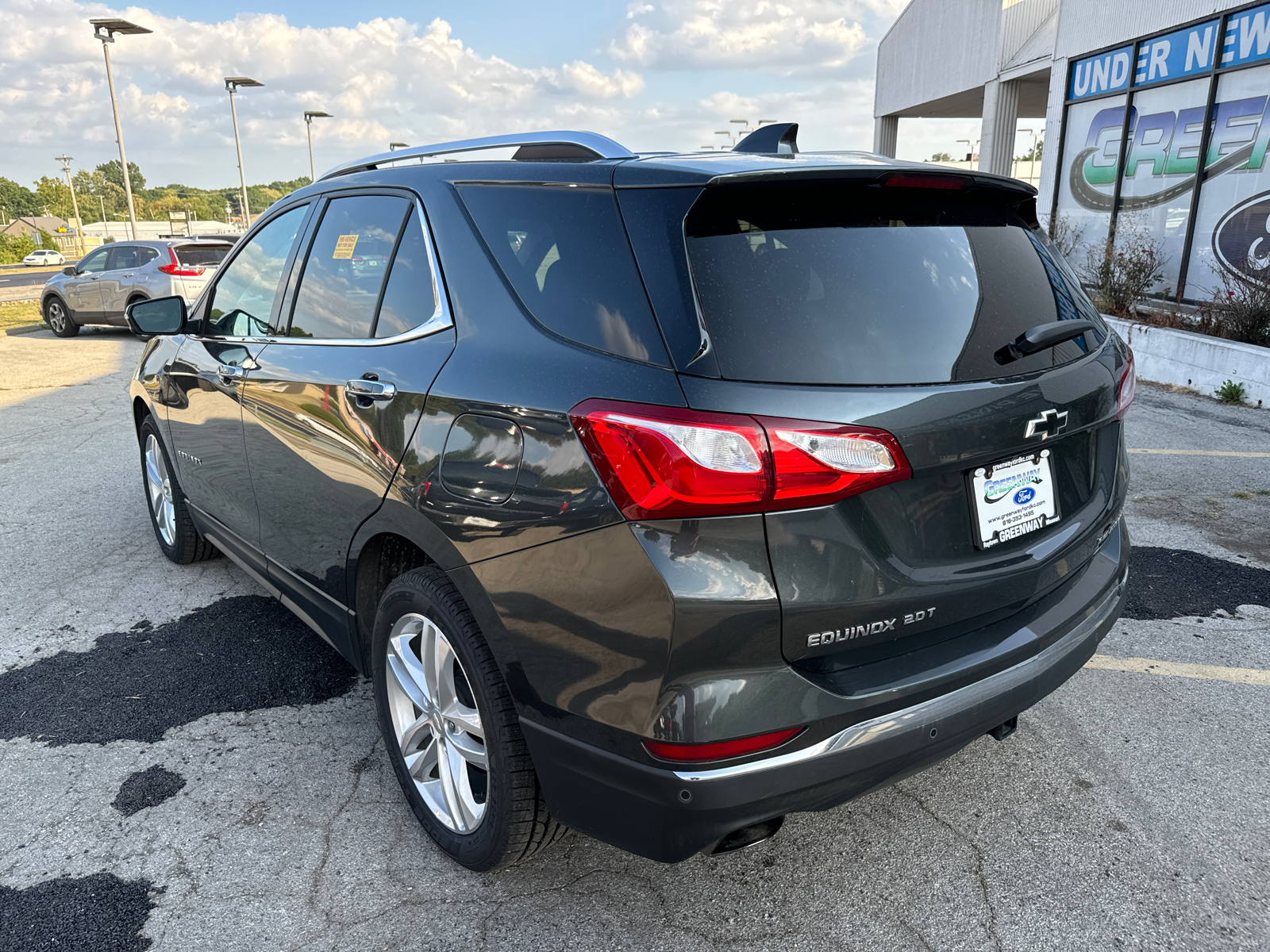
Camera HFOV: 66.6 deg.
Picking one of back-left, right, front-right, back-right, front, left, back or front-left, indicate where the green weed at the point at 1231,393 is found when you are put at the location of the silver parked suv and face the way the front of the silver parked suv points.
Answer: back

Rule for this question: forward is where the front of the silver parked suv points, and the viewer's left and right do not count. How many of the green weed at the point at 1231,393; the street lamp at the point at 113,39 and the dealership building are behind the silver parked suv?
2

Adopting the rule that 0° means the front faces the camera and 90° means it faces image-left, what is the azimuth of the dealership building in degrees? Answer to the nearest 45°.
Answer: approximately 45°

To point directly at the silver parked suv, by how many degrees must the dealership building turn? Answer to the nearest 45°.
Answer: approximately 45° to its right

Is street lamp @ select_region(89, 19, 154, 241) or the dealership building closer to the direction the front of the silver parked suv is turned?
the street lamp

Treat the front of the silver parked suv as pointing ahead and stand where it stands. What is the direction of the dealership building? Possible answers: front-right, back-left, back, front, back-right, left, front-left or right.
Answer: back

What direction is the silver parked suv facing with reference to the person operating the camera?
facing away from the viewer and to the left of the viewer
